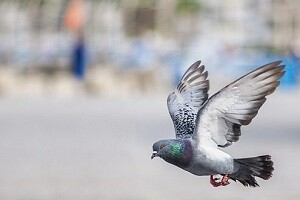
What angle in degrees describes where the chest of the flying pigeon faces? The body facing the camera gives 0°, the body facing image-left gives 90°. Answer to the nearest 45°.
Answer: approximately 90°

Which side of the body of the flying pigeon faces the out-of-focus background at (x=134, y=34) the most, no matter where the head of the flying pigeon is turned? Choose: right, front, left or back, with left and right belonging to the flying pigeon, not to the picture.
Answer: right
